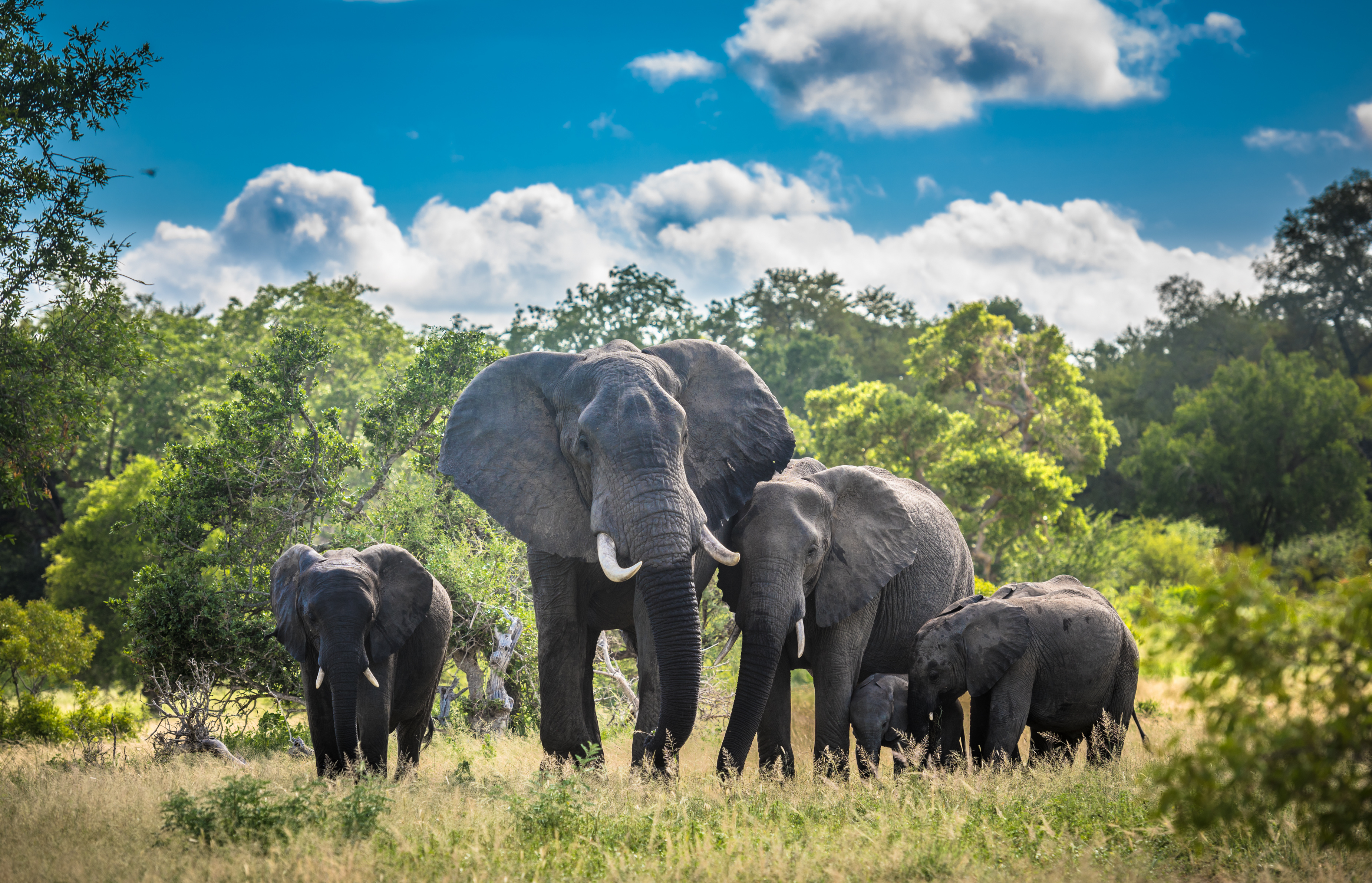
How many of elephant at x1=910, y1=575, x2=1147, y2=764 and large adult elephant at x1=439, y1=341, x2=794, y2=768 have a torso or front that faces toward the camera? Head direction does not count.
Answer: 1

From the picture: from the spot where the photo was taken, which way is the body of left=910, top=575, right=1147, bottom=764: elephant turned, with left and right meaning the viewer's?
facing to the left of the viewer

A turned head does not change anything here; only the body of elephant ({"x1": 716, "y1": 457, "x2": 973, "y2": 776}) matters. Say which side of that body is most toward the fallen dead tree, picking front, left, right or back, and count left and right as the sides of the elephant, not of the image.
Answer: right

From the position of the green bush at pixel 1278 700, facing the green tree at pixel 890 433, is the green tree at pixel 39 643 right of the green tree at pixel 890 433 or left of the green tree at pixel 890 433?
left

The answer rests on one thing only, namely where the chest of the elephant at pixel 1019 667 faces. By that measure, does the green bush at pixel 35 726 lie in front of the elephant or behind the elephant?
in front

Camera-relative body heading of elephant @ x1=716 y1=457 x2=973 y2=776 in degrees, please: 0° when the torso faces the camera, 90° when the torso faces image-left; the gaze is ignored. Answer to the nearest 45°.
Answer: approximately 45°

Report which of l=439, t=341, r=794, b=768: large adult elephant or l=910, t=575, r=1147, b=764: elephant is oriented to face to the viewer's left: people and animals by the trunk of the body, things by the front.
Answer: the elephant

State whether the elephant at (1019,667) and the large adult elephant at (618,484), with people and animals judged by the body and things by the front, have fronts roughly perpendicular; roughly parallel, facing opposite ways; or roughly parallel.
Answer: roughly perpendicular

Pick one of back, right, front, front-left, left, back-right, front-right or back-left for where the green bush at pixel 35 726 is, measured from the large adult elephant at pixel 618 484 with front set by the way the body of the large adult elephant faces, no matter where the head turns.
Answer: back-right
